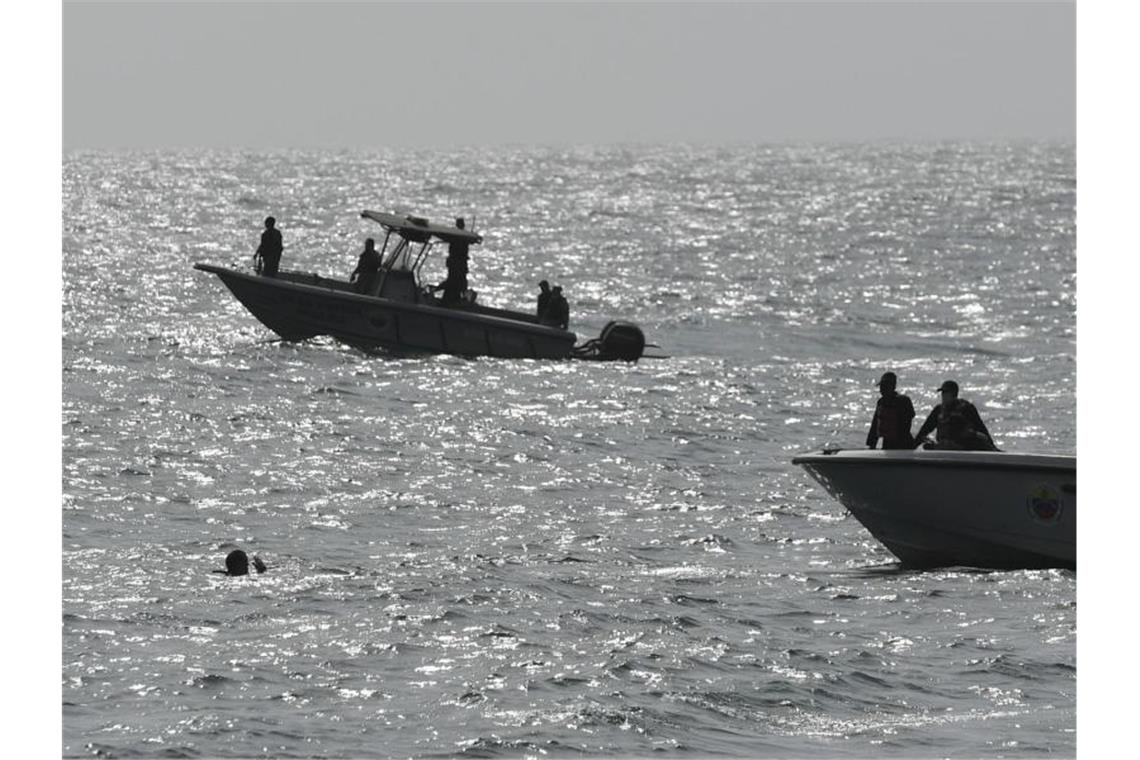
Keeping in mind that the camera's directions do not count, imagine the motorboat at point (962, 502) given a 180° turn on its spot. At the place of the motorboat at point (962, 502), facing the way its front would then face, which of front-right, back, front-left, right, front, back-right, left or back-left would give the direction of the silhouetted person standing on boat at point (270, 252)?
back-left

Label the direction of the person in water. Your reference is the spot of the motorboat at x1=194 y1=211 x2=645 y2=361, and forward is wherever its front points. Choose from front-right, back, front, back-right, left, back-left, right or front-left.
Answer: left

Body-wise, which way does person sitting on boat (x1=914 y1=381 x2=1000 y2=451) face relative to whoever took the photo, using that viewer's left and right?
facing the viewer and to the left of the viewer

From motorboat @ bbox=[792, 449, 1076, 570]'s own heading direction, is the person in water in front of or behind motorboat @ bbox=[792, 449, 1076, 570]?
in front

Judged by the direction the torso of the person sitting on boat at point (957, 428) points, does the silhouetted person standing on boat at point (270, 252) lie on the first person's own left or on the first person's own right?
on the first person's own right

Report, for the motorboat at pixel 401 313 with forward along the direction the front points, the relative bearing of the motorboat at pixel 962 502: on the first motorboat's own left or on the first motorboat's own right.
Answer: on the first motorboat's own left

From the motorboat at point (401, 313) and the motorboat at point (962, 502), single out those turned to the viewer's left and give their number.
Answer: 2

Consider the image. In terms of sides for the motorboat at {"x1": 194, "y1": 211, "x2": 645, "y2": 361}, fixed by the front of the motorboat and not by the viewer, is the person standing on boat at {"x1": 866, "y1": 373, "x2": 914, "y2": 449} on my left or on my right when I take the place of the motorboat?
on my left

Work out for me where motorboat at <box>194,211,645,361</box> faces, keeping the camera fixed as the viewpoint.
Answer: facing to the left of the viewer

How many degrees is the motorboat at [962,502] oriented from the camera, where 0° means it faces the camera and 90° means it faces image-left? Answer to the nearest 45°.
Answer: approximately 90°
